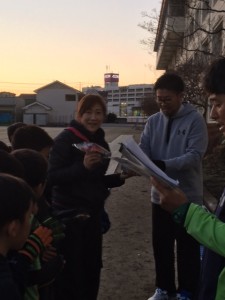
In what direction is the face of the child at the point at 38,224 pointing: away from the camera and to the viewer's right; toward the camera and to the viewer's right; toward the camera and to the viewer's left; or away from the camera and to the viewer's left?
away from the camera and to the viewer's right

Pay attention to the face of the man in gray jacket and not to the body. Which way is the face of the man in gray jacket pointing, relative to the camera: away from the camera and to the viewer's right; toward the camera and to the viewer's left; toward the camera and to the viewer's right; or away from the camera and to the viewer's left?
toward the camera and to the viewer's left

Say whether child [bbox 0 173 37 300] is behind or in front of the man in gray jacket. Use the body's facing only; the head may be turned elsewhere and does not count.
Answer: in front

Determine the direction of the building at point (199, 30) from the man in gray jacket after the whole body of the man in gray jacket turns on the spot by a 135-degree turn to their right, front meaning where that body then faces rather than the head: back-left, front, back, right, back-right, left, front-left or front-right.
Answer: front

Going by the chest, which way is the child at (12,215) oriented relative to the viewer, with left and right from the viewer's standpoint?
facing away from the viewer and to the right of the viewer

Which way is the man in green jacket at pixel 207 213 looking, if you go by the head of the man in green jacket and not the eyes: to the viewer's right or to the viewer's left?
to the viewer's left

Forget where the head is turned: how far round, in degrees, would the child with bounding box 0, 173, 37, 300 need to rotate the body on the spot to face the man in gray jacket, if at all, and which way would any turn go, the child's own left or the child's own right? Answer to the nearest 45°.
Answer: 0° — they already face them

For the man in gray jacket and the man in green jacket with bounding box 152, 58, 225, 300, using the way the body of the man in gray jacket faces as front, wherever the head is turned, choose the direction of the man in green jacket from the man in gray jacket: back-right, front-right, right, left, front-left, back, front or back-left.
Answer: front-left

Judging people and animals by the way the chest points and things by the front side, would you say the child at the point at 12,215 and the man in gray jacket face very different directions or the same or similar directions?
very different directions

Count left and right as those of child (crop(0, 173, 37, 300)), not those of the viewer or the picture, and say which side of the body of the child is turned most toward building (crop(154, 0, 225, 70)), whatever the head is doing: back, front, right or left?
front

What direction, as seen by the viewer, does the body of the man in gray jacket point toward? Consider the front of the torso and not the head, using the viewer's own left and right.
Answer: facing the viewer and to the left of the viewer

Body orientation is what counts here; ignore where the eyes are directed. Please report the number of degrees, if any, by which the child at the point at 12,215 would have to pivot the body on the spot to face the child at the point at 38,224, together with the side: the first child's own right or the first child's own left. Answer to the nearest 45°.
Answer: approximately 45° to the first child's own left
